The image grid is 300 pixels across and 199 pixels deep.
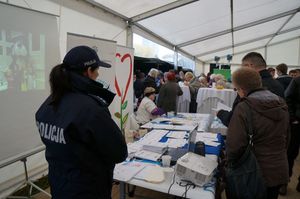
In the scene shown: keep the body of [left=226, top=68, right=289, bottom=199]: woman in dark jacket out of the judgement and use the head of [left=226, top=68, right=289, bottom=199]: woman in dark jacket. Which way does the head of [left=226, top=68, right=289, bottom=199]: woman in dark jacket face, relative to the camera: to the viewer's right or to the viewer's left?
to the viewer's left

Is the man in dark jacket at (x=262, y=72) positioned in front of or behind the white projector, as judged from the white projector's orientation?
behind

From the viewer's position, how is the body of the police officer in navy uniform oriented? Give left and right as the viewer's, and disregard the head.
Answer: facing away from the viewer and to the right of the viewer

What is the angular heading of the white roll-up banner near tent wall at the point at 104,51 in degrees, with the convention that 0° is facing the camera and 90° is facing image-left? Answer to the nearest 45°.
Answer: approximately 315°

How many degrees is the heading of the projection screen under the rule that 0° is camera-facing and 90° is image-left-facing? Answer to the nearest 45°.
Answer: approximately 315°

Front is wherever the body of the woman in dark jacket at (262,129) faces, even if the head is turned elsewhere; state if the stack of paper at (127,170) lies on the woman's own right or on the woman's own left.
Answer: on the woman's own left

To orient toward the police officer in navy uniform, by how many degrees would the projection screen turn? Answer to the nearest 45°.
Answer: approximately 45° to its right
